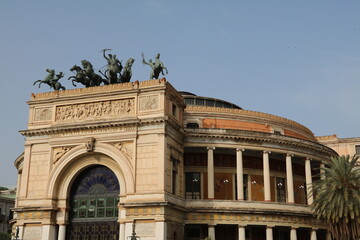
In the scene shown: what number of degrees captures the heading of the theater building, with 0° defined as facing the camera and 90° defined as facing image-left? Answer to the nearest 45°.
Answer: approximately 45°

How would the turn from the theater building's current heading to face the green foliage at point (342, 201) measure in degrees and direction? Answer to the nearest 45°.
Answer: approximately 135° to its left
